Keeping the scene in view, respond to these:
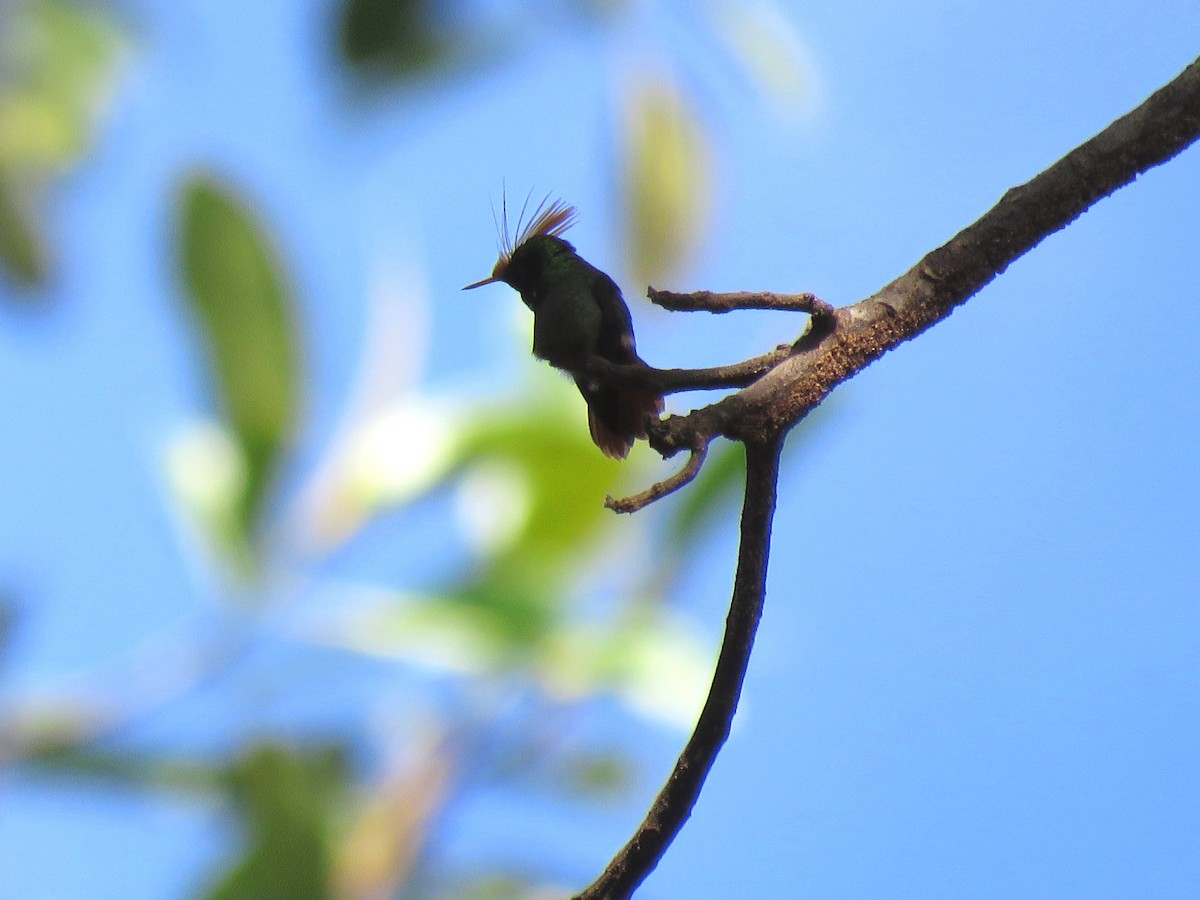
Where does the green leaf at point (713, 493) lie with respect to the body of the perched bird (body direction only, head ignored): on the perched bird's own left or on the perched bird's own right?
on the perched bird's own right

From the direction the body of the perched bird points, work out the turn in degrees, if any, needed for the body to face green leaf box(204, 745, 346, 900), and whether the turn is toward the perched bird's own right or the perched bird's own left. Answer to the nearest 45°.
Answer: approximately 45° to the perched bird's own right

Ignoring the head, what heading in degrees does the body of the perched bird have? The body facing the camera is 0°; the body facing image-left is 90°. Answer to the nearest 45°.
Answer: approximately 90°
